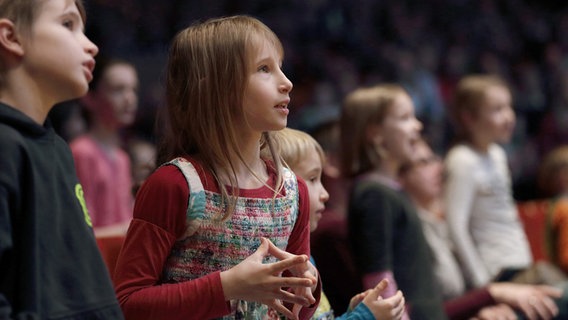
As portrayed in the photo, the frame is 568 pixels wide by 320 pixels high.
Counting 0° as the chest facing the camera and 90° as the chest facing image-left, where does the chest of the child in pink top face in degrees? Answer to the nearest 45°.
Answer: approximately 315°

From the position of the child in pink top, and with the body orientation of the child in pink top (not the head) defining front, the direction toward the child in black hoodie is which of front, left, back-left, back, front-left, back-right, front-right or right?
front-right

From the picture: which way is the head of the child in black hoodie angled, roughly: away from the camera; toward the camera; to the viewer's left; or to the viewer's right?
to the viewer's right
